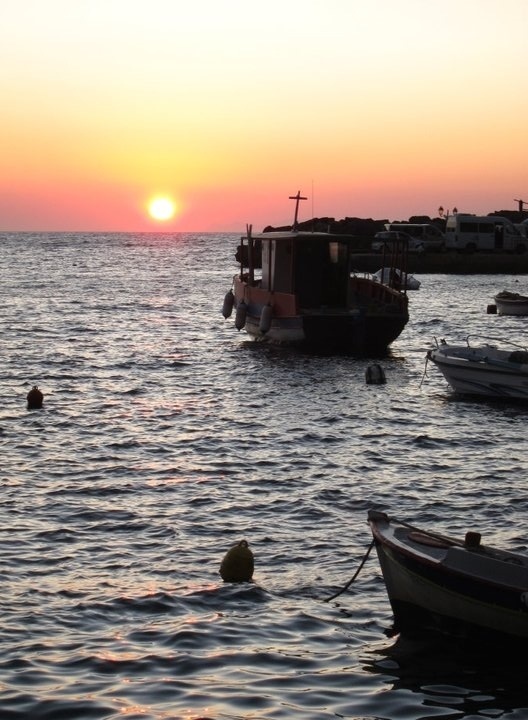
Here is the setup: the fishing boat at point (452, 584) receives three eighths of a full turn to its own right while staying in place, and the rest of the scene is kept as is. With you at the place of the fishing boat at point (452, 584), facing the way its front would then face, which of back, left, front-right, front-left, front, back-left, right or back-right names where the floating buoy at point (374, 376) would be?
front-left

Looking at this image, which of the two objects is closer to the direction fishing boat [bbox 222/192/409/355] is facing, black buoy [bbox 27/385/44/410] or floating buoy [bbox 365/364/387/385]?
the floating buoy

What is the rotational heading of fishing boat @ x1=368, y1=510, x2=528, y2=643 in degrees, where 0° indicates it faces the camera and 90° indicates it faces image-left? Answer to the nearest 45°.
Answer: approximately 90°

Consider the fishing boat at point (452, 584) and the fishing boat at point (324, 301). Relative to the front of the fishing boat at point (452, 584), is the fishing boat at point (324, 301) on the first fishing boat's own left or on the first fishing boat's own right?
on the first fishing boat's own right

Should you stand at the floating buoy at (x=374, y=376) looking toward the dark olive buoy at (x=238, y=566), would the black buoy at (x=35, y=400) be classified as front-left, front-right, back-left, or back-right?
front-right

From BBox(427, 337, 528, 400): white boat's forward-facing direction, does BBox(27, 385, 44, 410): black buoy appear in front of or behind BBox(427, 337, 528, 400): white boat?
in front

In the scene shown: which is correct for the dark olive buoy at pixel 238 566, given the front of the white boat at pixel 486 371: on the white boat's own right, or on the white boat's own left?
on the white boat's own left

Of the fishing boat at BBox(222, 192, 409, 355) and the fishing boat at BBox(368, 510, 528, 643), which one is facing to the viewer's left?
the fishing boat at BBox(368, 510, 528, 643)

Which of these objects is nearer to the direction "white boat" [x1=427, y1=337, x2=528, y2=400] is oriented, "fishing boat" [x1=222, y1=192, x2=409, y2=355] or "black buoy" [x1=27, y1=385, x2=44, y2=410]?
the black buoy

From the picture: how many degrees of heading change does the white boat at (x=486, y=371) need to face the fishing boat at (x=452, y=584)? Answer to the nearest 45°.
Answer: approximately 90° to its left

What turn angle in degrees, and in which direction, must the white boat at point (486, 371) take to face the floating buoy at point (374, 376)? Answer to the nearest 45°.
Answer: approximately 45° to its right

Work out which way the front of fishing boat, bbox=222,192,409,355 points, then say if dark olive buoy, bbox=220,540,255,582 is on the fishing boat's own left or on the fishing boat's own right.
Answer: on the fishing boat's own right

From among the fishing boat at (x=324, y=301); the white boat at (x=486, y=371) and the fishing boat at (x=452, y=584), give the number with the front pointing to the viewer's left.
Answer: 2

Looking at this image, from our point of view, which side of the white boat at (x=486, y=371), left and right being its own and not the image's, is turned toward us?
left
